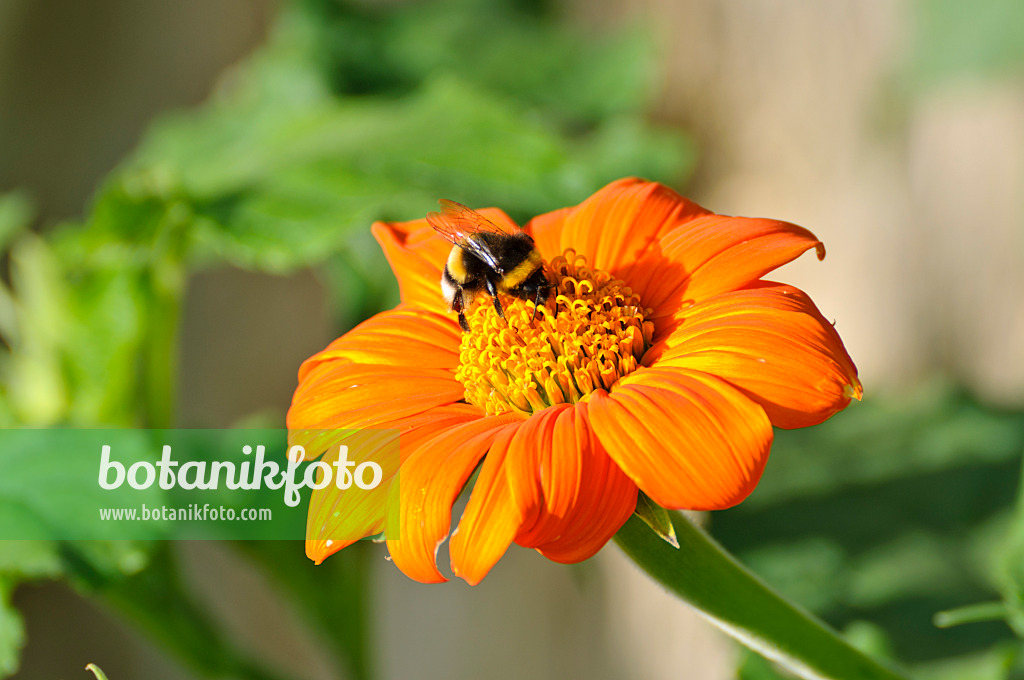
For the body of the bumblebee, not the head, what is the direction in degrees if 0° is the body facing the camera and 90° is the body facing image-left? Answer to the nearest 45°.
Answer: approximately 270°
